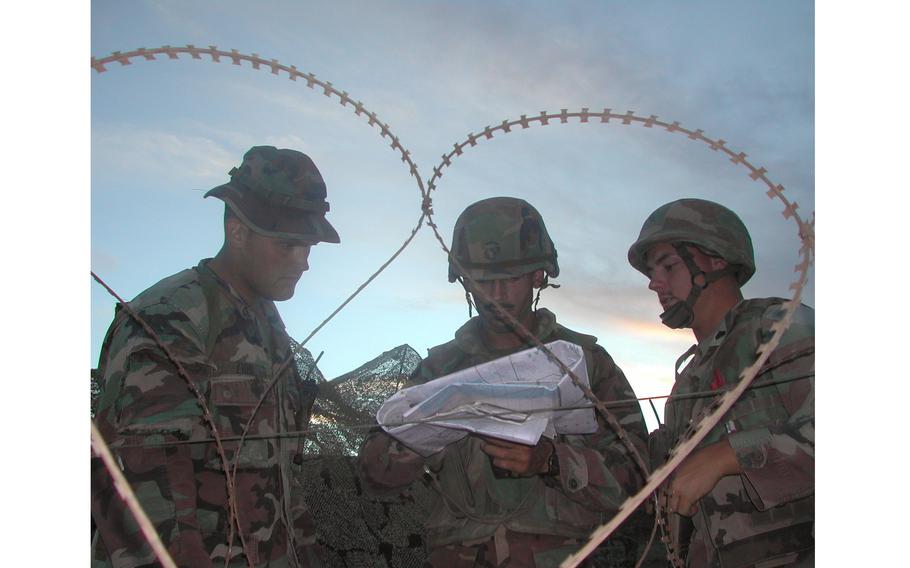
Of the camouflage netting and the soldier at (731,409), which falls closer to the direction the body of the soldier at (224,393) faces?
the soldier

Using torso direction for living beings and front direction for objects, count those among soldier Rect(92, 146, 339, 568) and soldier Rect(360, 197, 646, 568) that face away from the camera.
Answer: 0

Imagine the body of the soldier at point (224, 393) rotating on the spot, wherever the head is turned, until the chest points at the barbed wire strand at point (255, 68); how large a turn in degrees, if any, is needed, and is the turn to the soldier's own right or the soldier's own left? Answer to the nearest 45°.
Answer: approximately 45° to the soldier's own right

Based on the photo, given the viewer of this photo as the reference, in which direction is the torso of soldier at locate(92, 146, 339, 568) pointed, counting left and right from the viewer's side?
facing the viewer and to the right of the viewer

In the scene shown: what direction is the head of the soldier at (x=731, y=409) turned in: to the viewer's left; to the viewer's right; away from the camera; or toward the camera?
to the viewer's left

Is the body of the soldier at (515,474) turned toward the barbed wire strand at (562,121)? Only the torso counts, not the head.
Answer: yes

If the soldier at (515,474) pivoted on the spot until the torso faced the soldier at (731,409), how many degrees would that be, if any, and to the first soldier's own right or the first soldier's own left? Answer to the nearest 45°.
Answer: approximately 45° to the first soldier's own left
